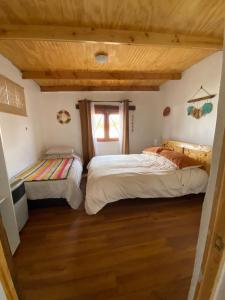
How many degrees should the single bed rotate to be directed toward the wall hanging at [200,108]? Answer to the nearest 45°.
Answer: approximately 90° to its left

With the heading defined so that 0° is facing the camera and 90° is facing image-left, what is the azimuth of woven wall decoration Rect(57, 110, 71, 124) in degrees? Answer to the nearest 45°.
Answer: approximately 0°

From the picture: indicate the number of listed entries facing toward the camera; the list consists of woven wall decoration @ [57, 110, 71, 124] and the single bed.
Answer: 2

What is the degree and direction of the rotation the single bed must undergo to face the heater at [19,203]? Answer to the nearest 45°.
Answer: approximately 45° to its right

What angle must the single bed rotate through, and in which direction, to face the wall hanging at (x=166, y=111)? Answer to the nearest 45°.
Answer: approximately 90° to its left

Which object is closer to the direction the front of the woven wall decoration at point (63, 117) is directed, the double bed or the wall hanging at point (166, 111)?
the double bed

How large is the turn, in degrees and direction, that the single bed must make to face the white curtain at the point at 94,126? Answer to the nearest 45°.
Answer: approximately 135° to its left

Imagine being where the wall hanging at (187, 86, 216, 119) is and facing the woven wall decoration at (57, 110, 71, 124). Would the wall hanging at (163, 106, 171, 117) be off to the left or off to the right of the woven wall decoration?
right
